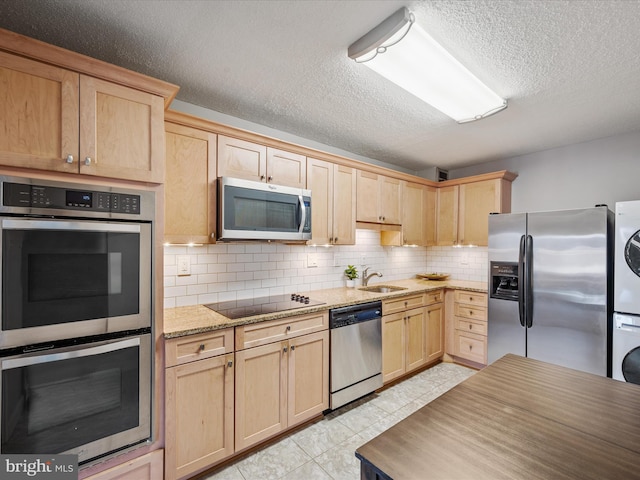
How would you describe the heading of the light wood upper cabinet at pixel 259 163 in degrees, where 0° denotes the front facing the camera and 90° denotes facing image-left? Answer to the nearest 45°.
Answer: approximately 315°

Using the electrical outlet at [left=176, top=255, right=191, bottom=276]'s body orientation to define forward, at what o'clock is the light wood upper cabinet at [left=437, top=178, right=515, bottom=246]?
The light wood upper cabinet is roughly at 9 o'clock from the electrical outlet.

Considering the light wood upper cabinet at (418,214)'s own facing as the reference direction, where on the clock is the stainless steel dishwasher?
The stainless steel dishwasher is roughly at 2 o'clock from the light wood upper cabinet.

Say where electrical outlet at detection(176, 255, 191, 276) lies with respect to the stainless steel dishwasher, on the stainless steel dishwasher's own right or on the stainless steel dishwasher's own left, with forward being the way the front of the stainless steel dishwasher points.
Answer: on the stainless steel dishwasher's own right

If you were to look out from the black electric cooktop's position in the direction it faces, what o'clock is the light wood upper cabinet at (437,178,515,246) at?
The light wood upper cabinet is roughly at 10 o'clock from the black electric cooktop.

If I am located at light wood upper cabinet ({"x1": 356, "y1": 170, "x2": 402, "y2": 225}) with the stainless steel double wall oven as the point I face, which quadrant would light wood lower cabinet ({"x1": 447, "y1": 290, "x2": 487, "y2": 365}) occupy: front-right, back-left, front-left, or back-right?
back-left
